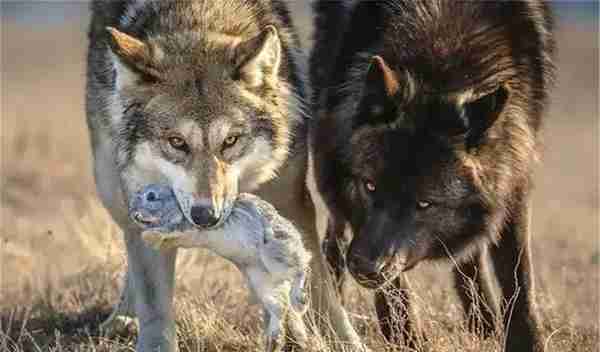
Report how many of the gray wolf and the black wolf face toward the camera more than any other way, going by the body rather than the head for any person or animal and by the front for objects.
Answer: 2

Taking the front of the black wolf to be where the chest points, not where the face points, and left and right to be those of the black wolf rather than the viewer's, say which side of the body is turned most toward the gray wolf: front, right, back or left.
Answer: right

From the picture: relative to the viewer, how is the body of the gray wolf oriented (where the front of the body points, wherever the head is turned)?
toward the camera

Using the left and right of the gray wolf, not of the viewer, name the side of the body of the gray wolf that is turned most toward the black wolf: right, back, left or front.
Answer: left

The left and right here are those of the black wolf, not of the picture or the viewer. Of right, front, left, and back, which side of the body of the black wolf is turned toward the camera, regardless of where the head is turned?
front
